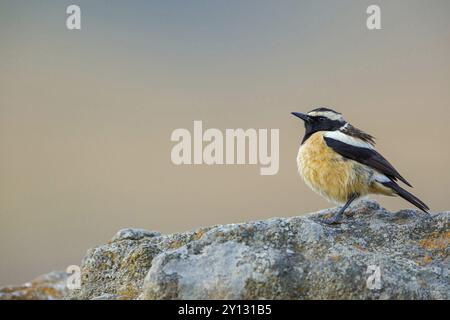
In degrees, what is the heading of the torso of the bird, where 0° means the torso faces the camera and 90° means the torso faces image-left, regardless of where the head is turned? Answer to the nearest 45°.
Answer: approximately 90°

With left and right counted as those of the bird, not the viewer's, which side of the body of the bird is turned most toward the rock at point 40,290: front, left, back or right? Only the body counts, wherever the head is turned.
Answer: front
